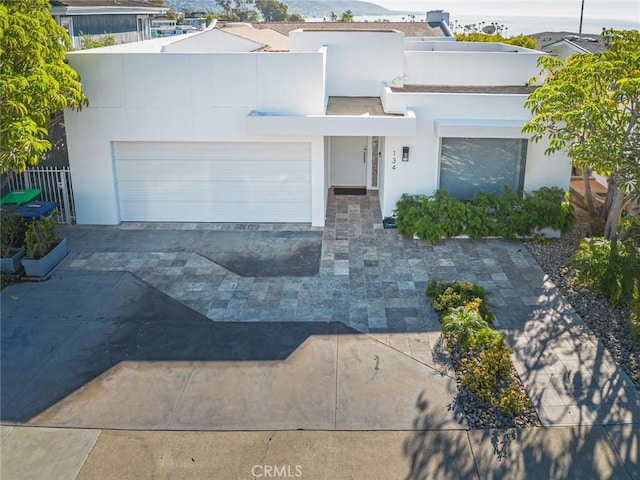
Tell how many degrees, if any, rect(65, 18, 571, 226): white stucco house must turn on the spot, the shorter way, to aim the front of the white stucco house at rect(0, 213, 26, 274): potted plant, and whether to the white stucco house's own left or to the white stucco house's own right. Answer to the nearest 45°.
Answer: approximately 45° to the white stucco house's own right

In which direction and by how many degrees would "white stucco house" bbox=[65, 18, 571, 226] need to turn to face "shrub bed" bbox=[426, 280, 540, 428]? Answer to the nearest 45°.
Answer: approximately 45° to its left

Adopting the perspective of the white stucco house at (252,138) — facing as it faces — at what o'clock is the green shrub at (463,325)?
The green shrub is roughly at 11 o'clock from the white stucco house.

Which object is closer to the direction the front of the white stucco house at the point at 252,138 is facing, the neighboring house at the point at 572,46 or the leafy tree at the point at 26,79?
the leafy tree

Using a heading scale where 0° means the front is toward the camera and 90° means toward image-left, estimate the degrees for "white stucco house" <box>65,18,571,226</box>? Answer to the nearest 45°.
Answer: approximately 0°

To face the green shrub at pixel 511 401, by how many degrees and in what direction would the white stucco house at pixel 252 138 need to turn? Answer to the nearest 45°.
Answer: approximately 45° to its left

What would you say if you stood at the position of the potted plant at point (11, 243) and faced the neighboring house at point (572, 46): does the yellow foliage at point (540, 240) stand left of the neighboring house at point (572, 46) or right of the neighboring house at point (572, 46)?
right

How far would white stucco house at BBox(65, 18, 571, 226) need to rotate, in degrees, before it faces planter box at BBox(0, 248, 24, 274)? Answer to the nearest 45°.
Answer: approximately 45° to its right

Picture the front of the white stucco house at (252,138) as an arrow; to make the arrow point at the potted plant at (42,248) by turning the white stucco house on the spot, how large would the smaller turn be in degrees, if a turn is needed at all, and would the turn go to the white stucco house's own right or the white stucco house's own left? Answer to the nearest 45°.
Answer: approximately 45° to the white stucco house's own right
